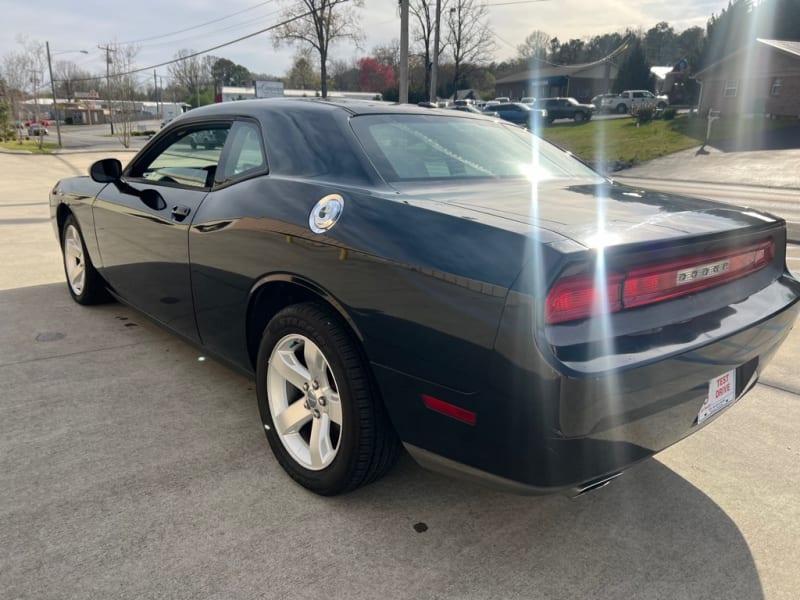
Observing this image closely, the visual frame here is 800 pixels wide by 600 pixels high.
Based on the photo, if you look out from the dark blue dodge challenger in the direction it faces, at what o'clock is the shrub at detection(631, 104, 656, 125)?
The shrub is roughly at 2 o'clock from the dark blue dodge challenger.

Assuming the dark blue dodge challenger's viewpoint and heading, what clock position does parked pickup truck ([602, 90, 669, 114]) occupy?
The parked pickup truck is roughly at 2 o'clock from the dark blue dodge challenger.

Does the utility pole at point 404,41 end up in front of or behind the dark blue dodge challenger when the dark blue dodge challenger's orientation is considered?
in front

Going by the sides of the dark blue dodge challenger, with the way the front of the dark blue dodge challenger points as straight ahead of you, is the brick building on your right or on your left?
on your right

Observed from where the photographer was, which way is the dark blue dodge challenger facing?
facing away from the viewer and to the left of the viewer
